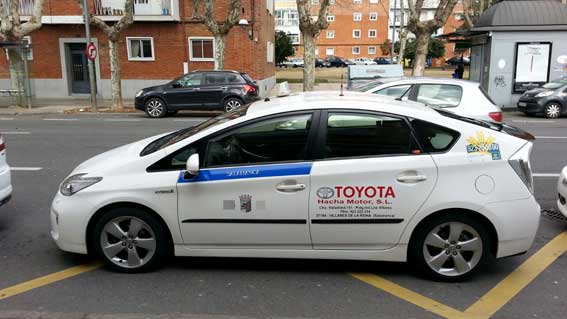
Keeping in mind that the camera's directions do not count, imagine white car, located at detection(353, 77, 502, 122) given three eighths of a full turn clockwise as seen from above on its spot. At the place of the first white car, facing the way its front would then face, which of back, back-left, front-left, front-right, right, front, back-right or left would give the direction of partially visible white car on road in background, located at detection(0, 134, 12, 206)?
back

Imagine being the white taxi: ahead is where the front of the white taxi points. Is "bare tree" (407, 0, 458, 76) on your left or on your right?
on your right

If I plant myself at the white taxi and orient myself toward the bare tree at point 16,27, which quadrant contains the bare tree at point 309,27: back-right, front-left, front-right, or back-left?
front-right

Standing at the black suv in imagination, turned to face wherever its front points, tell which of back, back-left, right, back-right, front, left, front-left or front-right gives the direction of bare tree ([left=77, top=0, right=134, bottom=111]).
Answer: front-right

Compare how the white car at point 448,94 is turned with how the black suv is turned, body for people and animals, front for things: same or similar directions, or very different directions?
same or similar directions

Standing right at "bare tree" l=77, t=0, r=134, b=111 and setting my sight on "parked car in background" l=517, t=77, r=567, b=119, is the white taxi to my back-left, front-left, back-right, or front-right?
front-right

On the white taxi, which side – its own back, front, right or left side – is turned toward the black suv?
right

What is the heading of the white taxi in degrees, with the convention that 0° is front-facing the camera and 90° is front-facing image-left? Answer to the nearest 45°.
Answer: approximately 90°

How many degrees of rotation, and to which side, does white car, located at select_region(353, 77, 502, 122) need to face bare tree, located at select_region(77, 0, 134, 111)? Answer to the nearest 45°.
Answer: approximately 45° to its right

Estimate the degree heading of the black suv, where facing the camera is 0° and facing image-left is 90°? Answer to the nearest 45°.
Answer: approximately 90°

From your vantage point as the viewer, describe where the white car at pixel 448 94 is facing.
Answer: facing to the left of the viewer

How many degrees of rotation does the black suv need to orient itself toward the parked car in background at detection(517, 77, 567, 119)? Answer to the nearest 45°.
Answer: approximately 180°

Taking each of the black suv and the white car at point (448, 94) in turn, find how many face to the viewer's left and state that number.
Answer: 2
